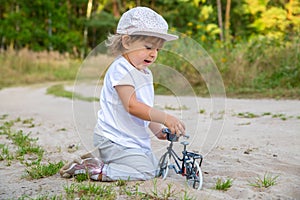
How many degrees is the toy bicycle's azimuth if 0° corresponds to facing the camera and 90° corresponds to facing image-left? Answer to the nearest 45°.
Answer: approximately 135°
